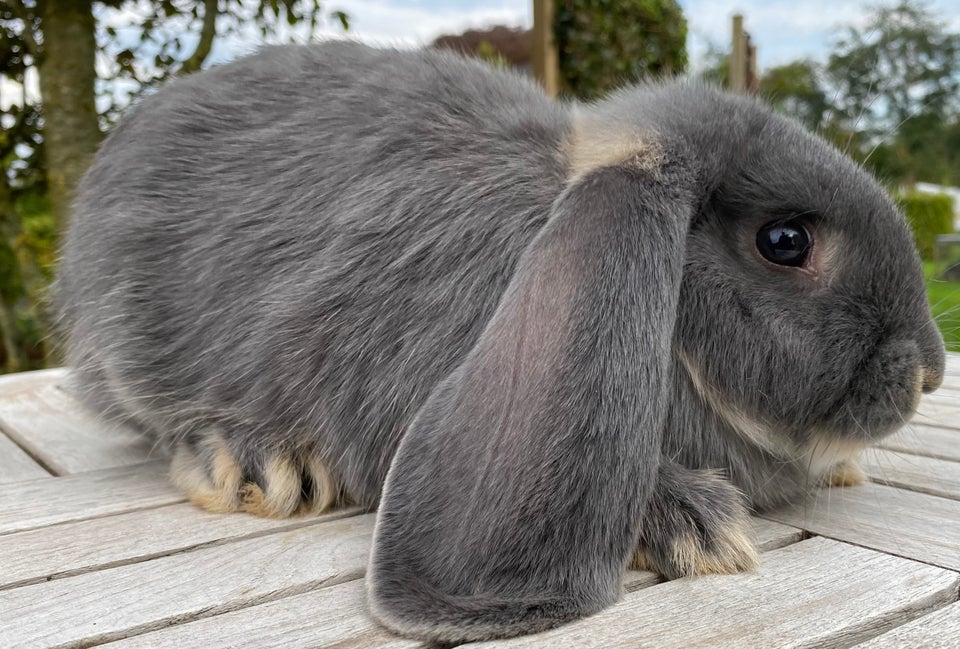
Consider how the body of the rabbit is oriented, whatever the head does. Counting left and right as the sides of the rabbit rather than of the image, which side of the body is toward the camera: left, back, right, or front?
right

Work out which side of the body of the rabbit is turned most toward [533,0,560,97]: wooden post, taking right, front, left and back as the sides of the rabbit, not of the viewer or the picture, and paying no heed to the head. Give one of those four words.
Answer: left

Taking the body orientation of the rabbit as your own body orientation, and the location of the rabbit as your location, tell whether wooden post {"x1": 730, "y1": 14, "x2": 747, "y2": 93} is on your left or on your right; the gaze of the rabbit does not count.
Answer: on your left
